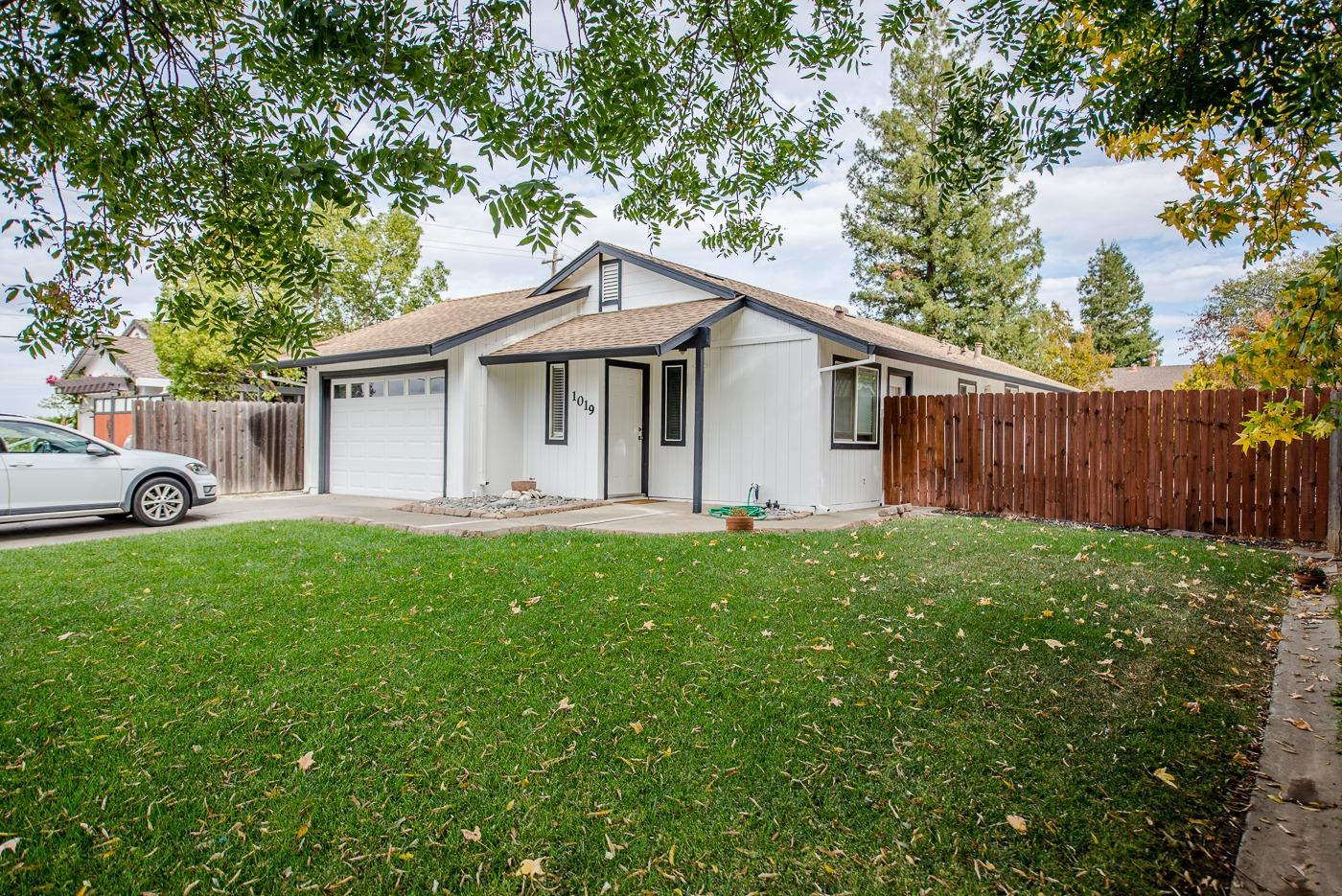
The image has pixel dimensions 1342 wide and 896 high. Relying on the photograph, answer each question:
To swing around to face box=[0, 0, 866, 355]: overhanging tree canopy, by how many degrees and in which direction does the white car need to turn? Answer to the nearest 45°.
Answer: approximately 90° to its right

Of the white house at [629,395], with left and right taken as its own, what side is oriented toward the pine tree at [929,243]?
back

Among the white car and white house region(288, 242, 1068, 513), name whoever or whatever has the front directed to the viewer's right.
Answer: the white car

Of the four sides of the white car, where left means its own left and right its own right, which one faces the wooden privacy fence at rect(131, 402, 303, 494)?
left

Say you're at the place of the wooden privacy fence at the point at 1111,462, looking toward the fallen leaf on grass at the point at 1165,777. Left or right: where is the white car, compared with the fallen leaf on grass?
right

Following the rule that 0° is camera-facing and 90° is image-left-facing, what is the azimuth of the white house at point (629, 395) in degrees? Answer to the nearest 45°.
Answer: approximately 45°

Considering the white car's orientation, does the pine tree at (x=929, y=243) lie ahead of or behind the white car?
ahead

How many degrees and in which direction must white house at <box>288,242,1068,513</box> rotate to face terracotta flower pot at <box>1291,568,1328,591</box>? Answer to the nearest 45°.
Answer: approximately 90° to its left

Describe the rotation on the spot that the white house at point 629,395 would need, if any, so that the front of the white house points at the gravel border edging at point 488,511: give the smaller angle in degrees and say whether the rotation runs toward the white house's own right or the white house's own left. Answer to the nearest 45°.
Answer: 0° — it already faces it

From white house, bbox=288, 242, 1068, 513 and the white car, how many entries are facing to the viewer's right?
1

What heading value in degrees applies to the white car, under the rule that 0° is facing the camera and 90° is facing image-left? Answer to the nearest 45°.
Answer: approximately 270°

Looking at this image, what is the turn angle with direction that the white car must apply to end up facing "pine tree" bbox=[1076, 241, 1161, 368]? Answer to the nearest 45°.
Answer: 0° — it already faces it

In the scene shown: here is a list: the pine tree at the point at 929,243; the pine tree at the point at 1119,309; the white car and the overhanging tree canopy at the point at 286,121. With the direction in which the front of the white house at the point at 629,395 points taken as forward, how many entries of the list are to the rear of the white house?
2

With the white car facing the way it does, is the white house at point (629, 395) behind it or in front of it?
in front
